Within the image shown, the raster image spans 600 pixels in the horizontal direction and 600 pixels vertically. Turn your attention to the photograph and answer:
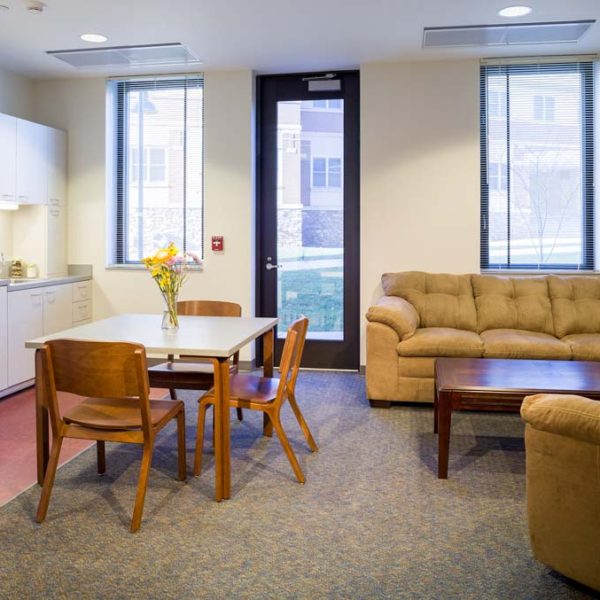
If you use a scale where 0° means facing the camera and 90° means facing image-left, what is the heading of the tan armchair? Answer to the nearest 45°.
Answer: approximately 135°

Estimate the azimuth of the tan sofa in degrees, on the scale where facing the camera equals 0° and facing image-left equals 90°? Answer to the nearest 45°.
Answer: approximately 0°

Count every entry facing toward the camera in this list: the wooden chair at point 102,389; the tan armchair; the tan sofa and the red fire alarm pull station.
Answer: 2

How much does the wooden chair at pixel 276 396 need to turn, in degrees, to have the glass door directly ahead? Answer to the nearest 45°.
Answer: approximately 90° to its right

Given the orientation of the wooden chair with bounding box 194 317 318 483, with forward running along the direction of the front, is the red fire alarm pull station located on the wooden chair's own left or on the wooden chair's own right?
on the wooden chair's own right

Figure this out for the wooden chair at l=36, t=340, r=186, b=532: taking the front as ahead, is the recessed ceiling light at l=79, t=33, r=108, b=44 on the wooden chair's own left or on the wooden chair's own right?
on the wooden chair's own left

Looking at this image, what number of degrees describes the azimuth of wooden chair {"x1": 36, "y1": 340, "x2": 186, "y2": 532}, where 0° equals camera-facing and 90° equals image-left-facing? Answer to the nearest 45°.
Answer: approximately 225°

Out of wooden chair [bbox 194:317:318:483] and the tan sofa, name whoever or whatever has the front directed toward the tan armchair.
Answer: the tan sofa
